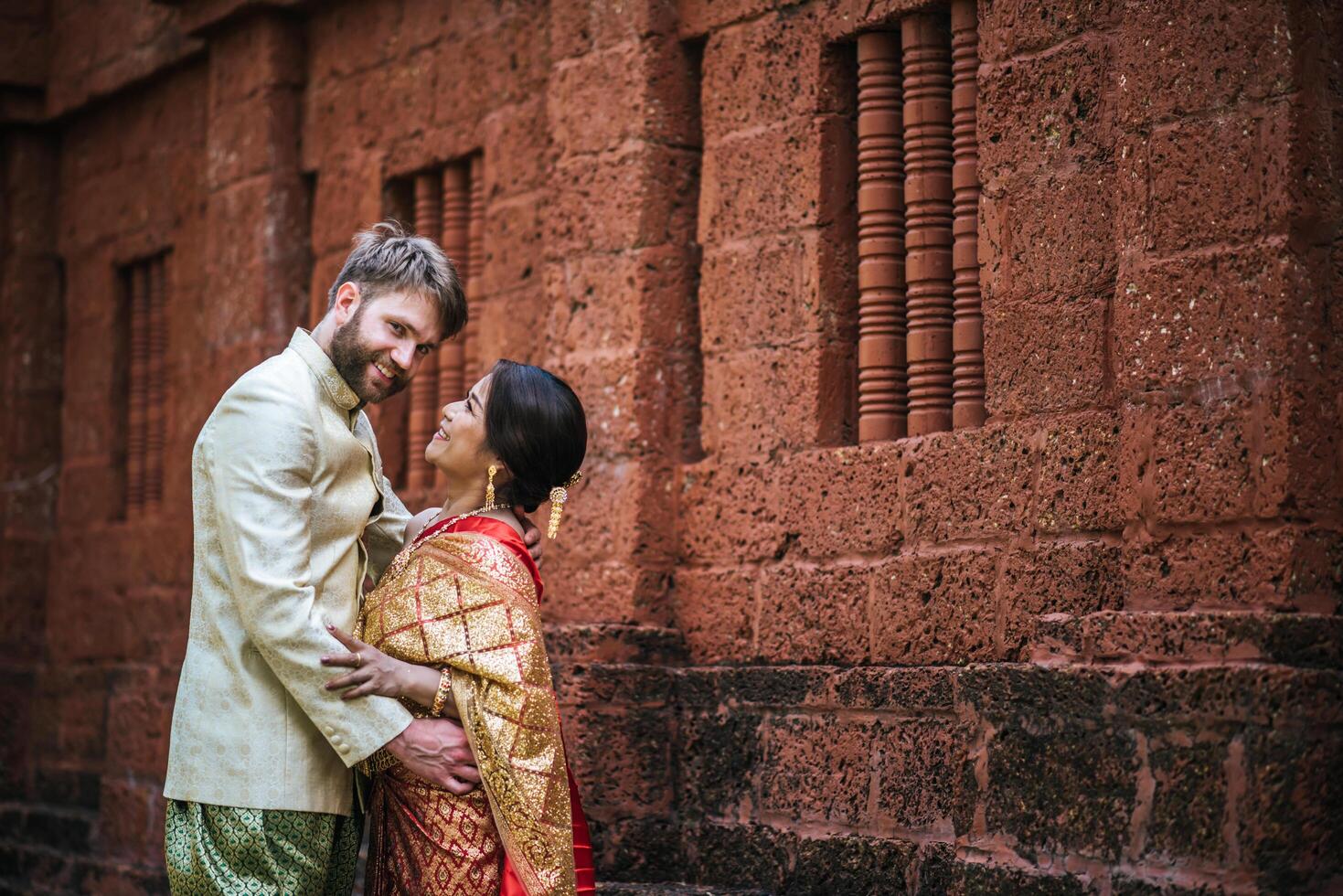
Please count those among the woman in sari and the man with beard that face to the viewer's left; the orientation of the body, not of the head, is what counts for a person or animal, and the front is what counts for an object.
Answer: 1

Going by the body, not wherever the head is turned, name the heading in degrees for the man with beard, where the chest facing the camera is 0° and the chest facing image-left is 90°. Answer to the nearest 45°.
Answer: approximately 270°

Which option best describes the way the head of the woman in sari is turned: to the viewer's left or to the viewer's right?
to the viewer's left

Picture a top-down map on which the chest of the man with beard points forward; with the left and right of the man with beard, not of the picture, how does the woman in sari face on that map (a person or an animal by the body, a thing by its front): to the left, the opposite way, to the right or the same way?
the opposite way

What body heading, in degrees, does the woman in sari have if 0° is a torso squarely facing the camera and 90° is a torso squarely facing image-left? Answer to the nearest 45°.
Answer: approximately 90°
